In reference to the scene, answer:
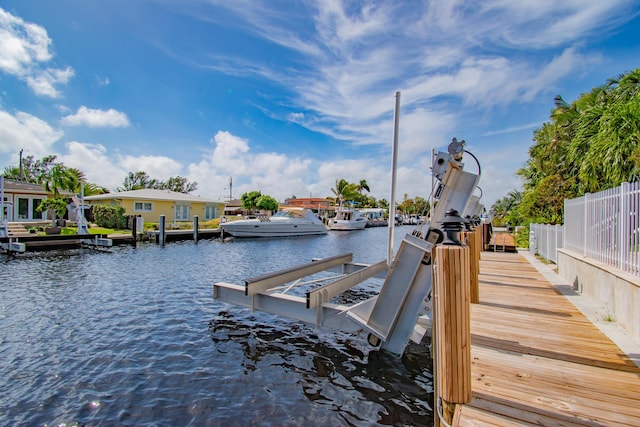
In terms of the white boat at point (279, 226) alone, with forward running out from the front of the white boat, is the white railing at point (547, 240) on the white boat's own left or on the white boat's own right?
on the white boat's own left

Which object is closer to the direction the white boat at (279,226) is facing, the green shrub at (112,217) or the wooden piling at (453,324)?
the green shrub

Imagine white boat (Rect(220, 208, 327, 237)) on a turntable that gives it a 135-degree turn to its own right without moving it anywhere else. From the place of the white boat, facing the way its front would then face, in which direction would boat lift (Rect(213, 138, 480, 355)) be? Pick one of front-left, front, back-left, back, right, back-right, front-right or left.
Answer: back-right

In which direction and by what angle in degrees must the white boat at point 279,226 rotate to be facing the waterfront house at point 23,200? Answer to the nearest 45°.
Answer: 0° — it already faces it

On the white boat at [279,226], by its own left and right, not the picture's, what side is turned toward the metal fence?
left

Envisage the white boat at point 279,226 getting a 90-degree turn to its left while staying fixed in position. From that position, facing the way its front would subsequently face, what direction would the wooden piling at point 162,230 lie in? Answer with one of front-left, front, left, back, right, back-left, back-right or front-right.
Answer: front-right

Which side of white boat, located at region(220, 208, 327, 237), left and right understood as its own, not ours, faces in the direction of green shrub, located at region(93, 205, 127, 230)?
front

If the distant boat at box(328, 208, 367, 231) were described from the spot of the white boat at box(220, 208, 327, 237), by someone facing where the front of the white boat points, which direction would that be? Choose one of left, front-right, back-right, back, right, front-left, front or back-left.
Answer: back-right

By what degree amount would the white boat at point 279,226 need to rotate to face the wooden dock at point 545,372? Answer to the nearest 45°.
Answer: approximately 90° to its left

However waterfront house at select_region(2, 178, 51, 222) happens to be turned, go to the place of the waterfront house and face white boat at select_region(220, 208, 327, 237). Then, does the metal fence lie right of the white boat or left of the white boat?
right

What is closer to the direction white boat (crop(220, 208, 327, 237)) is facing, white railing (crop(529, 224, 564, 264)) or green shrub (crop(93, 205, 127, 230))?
the green shrub

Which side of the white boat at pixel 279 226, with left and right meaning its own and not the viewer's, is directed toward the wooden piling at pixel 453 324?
left

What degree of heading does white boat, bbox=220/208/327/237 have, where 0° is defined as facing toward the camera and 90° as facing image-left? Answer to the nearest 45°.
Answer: approximately 90°

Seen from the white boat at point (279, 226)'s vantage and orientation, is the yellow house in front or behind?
in front
